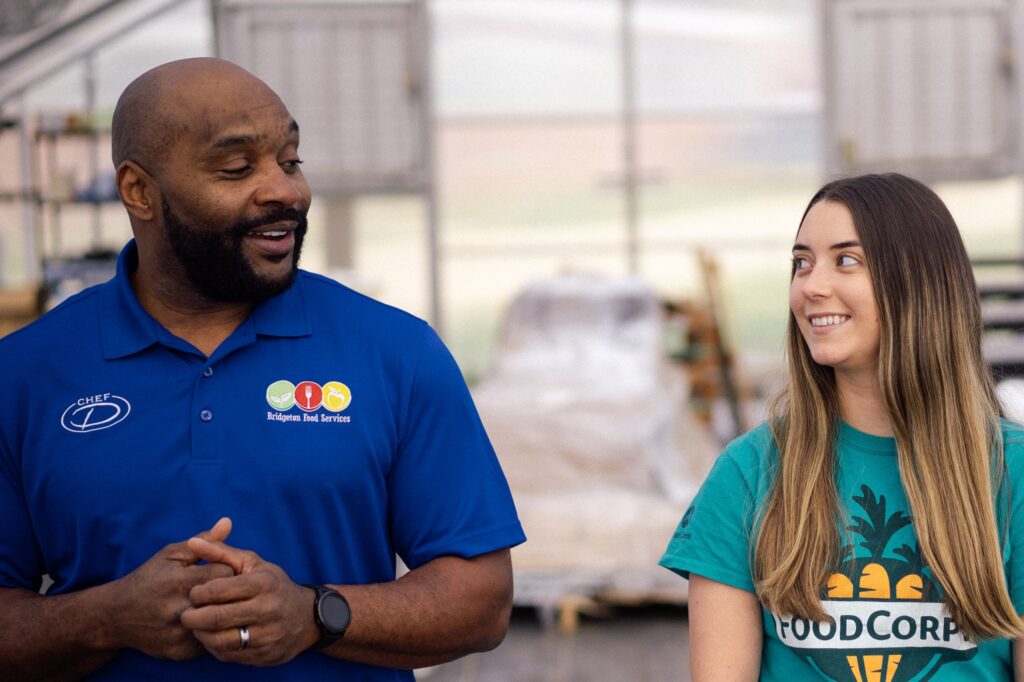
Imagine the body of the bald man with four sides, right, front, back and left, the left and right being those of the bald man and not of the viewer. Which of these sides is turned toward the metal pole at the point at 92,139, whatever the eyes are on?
back

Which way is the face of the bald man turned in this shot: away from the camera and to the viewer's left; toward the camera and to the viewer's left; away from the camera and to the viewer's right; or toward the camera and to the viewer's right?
toward the camera and to the viewer's right

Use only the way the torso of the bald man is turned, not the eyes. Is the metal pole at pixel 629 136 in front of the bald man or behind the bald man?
behind

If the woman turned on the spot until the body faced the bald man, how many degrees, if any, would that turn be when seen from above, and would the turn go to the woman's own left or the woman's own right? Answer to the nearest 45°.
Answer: approximately 90° to the woman's own right

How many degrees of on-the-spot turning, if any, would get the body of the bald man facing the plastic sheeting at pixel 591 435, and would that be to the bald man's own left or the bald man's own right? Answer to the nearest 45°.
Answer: approximately 180°

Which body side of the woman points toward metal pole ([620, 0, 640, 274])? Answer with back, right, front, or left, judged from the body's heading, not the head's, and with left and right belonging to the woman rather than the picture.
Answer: back

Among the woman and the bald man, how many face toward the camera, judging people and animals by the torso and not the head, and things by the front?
2

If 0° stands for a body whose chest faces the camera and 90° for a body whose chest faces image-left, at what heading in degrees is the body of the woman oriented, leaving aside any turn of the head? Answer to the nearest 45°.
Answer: approximately 0°

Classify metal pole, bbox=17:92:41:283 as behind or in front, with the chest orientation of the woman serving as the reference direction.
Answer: behind

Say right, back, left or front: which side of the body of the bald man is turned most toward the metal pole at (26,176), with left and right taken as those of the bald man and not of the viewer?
back
